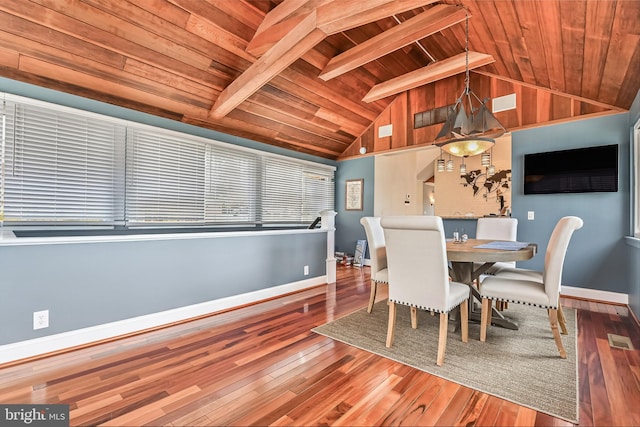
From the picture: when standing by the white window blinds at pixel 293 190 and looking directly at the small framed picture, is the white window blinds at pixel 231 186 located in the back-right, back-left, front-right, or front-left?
back-right

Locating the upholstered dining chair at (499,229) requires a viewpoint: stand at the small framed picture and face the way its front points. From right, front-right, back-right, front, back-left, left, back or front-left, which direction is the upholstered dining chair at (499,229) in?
front-left

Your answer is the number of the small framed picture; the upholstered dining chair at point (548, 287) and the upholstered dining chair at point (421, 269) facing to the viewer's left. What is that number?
1

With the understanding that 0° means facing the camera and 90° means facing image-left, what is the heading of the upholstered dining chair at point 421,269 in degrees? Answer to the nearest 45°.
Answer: approximately 225°

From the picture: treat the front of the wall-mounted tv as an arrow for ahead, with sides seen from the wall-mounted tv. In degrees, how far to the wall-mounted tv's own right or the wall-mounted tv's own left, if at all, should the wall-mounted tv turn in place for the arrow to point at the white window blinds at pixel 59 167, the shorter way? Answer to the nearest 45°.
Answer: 0° — it already faces it

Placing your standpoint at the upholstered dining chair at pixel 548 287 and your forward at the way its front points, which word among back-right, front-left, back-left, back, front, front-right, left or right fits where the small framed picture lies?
front-right

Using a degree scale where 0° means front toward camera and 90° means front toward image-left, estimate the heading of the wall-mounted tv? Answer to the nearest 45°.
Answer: approximately 45°

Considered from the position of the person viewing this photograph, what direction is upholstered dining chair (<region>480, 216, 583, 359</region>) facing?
facing to the left of the viewer

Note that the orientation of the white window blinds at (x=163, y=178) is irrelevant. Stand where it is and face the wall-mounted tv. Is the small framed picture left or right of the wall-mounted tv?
left

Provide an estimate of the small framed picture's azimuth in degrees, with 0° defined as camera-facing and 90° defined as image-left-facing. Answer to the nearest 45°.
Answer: approximately 0°

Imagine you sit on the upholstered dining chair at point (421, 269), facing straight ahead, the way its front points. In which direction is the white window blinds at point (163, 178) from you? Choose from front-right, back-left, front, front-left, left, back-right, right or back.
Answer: back-left

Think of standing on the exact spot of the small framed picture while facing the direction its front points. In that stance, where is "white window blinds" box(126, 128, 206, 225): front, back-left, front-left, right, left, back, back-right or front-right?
front-right

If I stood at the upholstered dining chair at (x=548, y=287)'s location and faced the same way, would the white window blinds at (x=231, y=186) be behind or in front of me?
in front

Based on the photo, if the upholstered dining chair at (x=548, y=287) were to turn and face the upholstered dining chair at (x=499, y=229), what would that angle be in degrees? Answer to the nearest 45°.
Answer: approximately 90° to its right
